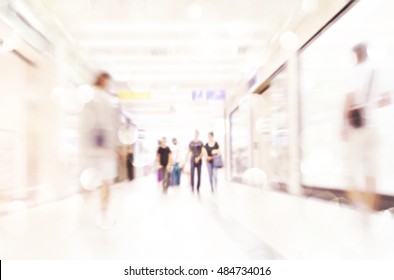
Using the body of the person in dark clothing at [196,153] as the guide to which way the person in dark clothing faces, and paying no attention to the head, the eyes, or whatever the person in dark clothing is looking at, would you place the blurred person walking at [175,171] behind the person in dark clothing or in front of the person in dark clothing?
behind

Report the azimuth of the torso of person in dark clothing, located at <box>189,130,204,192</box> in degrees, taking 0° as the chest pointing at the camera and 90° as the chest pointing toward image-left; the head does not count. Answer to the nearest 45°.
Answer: approximately 0°

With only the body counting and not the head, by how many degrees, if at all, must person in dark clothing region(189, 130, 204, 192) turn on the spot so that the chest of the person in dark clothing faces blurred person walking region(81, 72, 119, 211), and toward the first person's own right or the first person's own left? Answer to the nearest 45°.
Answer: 0° — they already face them

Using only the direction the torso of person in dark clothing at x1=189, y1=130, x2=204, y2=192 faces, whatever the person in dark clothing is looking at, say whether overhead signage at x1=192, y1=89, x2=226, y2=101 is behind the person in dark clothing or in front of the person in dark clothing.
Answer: behind

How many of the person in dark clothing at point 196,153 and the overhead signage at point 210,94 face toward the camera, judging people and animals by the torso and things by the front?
2

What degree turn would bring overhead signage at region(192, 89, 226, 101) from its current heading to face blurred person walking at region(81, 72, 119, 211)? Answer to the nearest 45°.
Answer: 0° — it already faces them
